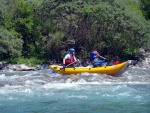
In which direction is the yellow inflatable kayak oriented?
to the viewer's right
